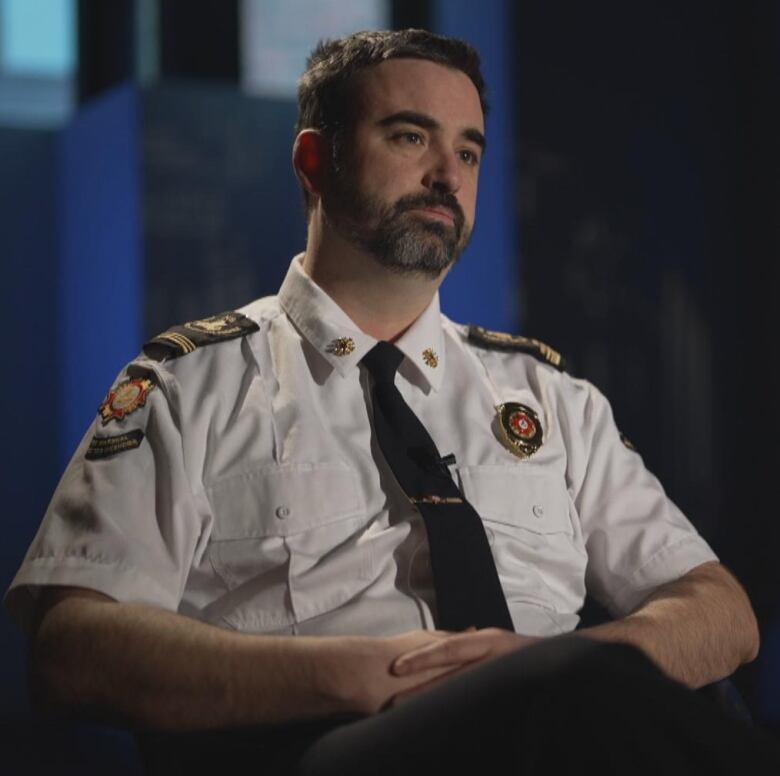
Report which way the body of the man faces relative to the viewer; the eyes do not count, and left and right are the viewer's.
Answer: facing the viewer and to the right of the viewer

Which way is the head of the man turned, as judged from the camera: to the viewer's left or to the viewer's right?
to the viewer's right
